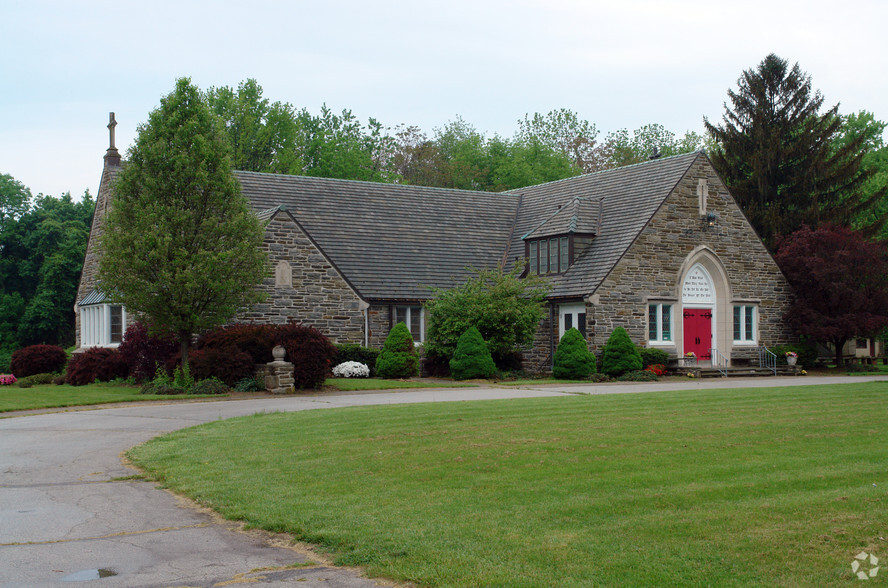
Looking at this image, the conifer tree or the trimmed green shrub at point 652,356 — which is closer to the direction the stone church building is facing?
the trimmed green shrub

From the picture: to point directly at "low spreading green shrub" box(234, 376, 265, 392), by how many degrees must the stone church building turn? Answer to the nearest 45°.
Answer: approximately 90° to its right

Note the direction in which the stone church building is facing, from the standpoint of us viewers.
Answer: facing the viewer and to the right of the viewer

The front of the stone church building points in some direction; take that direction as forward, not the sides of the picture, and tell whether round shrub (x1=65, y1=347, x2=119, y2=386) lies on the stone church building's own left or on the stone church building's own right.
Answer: on the stone church building's own right

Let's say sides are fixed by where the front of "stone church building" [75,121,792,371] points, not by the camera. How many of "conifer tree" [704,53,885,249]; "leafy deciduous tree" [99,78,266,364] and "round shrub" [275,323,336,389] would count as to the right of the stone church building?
2

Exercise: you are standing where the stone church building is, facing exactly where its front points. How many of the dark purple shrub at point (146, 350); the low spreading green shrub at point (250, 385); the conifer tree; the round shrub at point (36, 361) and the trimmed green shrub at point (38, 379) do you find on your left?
1

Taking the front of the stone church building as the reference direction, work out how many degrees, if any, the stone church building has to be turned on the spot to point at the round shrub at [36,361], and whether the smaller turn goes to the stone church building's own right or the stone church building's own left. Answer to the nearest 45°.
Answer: approximately 135° to the stone church building's own right

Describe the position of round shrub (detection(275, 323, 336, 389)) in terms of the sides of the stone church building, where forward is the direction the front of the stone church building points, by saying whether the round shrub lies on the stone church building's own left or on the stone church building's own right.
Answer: on the stone church building's own right

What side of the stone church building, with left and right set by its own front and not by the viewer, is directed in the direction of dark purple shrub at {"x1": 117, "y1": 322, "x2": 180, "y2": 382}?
right

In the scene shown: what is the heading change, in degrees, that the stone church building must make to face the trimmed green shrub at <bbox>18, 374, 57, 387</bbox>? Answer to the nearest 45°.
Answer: approximately 135° to its right

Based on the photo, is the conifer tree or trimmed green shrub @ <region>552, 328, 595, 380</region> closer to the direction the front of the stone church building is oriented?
the trimmed green shrub

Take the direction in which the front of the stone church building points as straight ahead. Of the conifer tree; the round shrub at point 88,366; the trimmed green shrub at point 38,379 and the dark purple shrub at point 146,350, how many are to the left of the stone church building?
1
